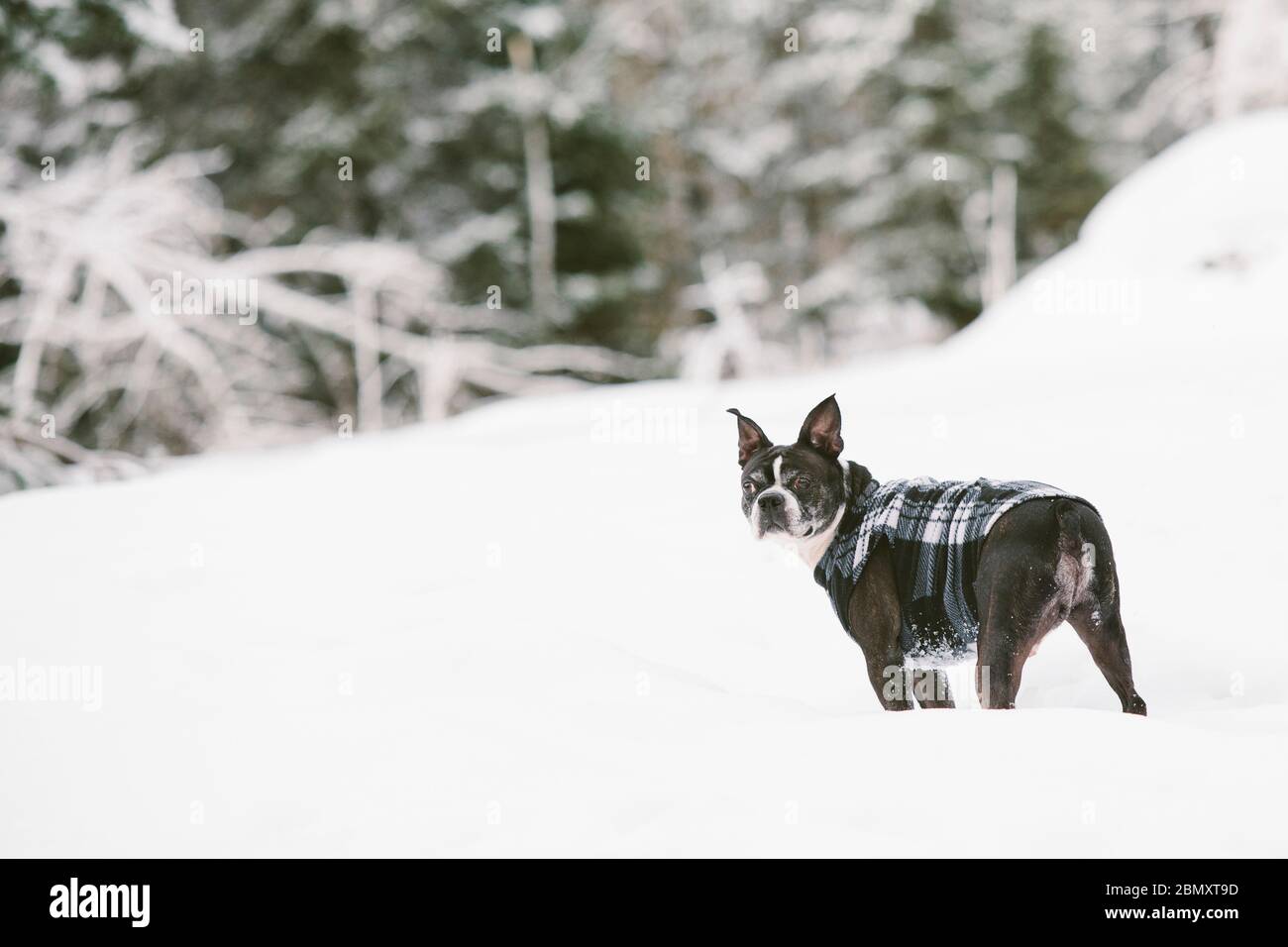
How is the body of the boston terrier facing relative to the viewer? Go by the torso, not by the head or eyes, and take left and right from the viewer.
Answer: facing away from the viewer and to the left of the viewer
